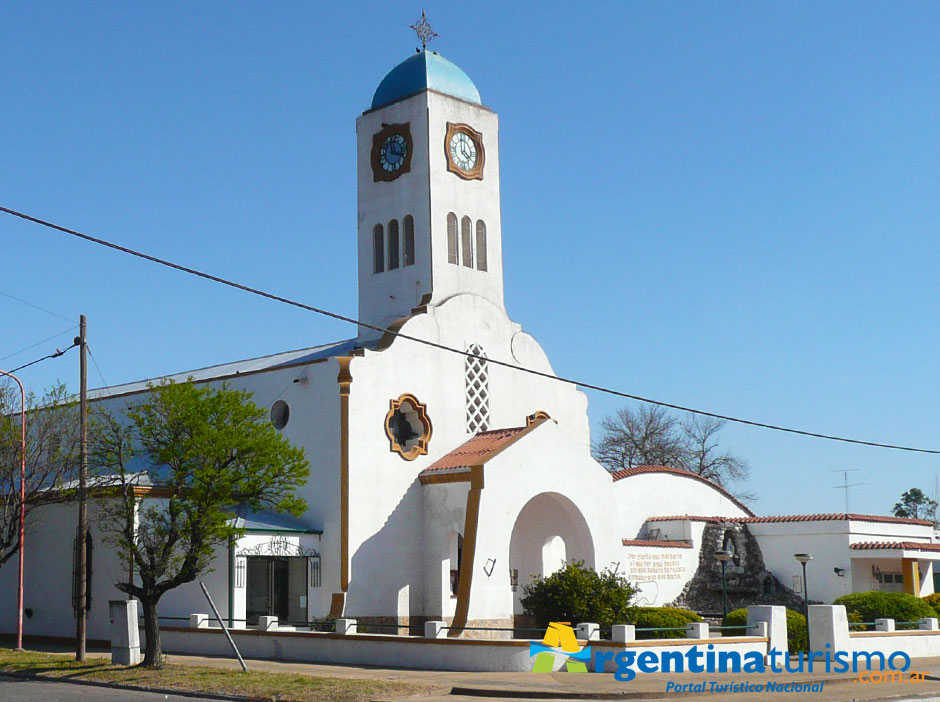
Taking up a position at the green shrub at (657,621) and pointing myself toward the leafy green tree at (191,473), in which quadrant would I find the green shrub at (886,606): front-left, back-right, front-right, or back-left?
back-right

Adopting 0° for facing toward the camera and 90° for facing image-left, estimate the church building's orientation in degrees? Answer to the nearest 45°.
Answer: approximately 315°

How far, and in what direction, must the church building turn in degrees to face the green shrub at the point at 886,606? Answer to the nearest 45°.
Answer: approximately 45° to its left

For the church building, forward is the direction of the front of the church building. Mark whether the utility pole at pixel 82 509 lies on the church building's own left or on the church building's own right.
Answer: on the church building's own right

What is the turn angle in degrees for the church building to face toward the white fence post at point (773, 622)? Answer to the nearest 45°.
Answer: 0° — it already faces it

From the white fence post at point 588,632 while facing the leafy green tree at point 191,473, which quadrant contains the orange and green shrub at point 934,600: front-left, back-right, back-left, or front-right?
back-right

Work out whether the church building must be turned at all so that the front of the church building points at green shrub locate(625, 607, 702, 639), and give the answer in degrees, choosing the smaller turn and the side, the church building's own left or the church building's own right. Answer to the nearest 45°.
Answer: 0° — it already faces it

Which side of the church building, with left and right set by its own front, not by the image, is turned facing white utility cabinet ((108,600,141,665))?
right

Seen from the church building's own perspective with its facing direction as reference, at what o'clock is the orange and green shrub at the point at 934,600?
The orange and green shrub is roughly at 10 o'clock from the church building.
